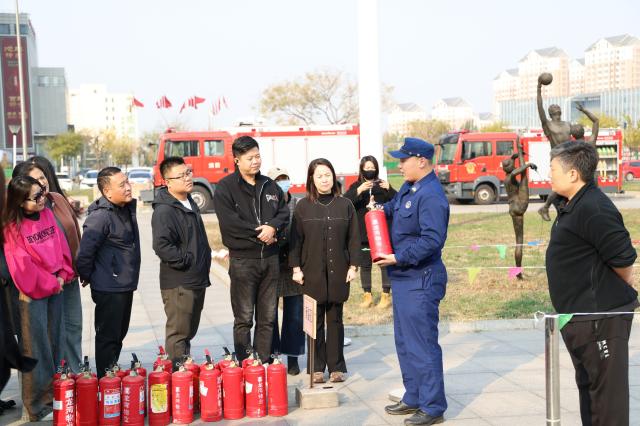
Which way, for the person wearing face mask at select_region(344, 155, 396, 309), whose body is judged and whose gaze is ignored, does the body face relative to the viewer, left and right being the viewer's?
facing the viewer

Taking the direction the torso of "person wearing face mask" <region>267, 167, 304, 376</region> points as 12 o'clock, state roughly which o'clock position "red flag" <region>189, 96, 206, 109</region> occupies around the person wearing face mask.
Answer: The red flag is roughly at 6 o'clock from the person wearing face mask.

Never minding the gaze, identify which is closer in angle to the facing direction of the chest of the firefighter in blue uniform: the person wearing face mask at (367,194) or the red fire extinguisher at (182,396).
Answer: the red fire extinguisher

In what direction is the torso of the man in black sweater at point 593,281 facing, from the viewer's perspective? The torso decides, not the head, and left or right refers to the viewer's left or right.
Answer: facing to the left of the viewer

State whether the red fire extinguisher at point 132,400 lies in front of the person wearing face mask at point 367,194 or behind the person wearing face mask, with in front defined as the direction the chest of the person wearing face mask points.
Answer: in front

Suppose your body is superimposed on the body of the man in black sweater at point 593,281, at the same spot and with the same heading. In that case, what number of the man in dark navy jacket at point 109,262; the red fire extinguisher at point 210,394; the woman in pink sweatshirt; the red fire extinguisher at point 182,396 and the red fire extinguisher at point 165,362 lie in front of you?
5

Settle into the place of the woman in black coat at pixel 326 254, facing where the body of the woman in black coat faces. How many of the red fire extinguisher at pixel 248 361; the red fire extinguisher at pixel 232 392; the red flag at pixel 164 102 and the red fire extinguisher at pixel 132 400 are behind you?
1

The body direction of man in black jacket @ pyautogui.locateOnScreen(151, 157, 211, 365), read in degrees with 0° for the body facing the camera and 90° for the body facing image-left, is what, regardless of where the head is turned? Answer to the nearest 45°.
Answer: approximately 315°

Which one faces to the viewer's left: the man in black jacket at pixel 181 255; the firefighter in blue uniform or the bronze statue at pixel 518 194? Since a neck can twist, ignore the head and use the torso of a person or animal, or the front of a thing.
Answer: the firefighter in blue uniform

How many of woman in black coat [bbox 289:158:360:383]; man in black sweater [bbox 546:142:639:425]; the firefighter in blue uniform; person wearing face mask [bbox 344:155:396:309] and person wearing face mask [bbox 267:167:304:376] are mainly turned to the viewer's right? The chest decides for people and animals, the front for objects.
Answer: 0

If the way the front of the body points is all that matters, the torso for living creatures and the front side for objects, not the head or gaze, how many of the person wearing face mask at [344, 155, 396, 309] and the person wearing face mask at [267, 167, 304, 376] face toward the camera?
2

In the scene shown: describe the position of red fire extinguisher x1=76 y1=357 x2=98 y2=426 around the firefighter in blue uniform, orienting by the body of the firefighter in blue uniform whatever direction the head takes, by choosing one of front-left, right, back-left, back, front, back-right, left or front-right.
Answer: front

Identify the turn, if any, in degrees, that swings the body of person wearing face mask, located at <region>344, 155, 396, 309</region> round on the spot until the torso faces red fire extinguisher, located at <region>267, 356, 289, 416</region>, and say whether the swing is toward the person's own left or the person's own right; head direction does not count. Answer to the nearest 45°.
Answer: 0° — they already face it

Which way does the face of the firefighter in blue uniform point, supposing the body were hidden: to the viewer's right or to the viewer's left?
to the viewer's left

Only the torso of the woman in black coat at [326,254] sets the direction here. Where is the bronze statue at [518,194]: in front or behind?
behind

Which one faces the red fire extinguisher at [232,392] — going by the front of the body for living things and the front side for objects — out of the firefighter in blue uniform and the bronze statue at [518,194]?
the firefighter in blue uniform

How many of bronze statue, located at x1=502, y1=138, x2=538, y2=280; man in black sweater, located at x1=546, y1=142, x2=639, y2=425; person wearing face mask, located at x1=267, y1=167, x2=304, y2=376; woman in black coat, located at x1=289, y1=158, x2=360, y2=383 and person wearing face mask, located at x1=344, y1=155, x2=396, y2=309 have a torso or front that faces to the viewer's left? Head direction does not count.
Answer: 1

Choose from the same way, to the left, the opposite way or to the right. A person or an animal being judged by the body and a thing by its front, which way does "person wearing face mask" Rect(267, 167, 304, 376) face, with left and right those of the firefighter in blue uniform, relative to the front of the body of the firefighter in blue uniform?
to the left

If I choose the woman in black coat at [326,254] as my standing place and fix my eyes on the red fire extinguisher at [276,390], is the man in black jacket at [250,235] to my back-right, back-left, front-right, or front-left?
front-right

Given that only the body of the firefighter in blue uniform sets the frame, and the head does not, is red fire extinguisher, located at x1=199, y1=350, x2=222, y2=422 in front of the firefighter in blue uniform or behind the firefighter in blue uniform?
in front
